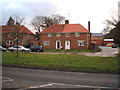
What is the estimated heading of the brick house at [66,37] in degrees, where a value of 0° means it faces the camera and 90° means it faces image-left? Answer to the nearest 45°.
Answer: approximately 0°
